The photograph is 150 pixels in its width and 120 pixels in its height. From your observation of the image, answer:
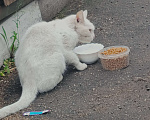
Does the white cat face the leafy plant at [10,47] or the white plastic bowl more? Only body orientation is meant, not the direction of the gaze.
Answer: the white plastic bowl

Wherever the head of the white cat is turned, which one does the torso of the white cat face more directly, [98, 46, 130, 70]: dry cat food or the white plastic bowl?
the white plastic bowl

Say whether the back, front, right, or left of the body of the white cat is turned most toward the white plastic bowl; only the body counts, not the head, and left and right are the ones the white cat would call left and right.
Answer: front

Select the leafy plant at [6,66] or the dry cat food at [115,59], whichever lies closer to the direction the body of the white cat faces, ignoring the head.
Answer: the dry cat food

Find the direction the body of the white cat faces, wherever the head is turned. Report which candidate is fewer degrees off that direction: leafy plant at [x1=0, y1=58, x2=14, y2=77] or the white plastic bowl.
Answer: the white plastic bowl

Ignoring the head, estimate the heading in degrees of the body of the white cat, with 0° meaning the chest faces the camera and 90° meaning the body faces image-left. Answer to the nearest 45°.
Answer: approximately 225°

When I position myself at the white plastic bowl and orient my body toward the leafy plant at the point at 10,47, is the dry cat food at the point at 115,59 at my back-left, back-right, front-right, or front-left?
back-left
